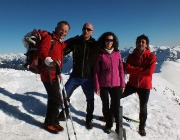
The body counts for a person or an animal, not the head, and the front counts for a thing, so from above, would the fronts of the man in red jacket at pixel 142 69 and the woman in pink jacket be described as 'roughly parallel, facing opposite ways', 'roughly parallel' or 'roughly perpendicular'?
roughly parallel

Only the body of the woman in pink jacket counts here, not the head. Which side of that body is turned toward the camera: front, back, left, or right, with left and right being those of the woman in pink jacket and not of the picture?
front

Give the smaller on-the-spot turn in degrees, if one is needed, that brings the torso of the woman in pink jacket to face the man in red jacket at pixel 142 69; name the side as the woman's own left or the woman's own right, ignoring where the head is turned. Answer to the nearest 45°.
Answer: approximately 135° to the woman's own left

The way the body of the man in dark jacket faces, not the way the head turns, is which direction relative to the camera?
toward the camera

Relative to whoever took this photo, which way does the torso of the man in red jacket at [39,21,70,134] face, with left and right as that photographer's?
facing the viewer and to the right of the viewer

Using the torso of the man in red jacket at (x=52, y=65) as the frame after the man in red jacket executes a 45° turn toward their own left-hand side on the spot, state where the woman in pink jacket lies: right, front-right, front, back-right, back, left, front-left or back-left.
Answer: front

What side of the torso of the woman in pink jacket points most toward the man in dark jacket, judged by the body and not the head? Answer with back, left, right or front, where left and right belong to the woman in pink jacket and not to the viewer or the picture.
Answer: right

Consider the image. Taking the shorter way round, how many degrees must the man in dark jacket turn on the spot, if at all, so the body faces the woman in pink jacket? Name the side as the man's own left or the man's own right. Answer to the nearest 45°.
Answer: approximately 90° to the man's own left

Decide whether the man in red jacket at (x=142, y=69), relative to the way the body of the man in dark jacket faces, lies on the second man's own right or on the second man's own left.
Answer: on the second man's own left

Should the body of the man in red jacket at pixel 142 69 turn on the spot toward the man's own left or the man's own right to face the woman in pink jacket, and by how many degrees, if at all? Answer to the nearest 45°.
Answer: approximately 45° to the man's own right

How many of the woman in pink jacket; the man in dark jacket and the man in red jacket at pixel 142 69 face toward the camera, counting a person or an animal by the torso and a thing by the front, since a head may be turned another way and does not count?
3

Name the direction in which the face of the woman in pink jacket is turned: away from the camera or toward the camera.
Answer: toward the camera
